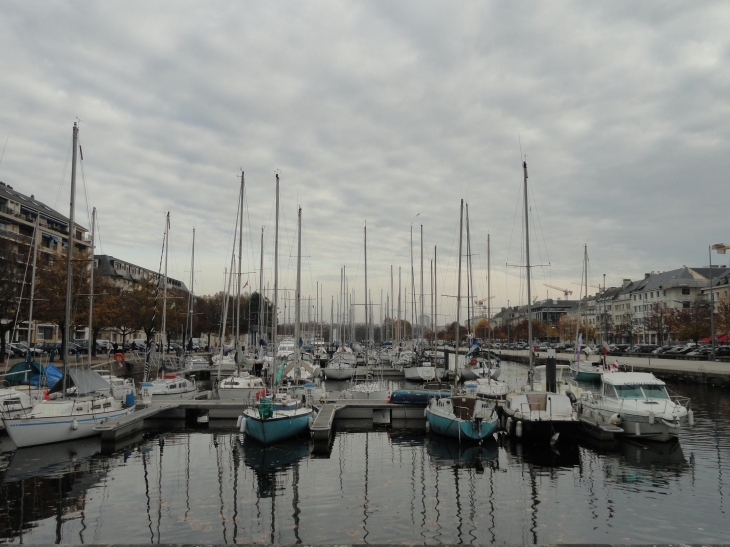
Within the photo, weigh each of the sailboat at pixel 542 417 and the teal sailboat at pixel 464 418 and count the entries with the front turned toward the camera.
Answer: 0

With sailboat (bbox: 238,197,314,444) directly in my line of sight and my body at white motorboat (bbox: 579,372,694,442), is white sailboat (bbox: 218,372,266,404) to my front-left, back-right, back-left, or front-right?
front-right

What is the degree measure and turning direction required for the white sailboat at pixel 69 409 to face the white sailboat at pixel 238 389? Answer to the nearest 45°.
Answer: approximately 180°

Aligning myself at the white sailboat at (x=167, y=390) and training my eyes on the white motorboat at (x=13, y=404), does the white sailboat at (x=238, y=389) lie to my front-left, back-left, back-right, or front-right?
back-left

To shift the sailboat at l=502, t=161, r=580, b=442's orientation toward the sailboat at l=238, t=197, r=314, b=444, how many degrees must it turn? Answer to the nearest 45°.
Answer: approximately 45° to its left

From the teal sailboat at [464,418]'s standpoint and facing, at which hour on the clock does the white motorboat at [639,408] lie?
The white motorboat is roughly at 4 o'clock from the teal sailboat.

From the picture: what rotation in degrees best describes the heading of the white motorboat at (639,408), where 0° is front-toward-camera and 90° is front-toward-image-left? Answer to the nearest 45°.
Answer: approximately 315°

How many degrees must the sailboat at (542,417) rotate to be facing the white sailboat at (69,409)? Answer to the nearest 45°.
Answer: approximately 45° to its left

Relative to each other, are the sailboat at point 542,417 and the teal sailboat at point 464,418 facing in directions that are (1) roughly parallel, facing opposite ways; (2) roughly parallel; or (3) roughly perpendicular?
roughly parallel

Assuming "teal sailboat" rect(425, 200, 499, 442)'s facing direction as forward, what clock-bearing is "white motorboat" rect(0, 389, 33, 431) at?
The white motorboat is roughly at 10 o'clock from the teal sailboat.

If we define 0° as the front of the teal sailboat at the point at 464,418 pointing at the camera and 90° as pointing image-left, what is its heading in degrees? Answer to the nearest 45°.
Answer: approximately 135°

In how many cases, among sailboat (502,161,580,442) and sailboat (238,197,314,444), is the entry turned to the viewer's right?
0
